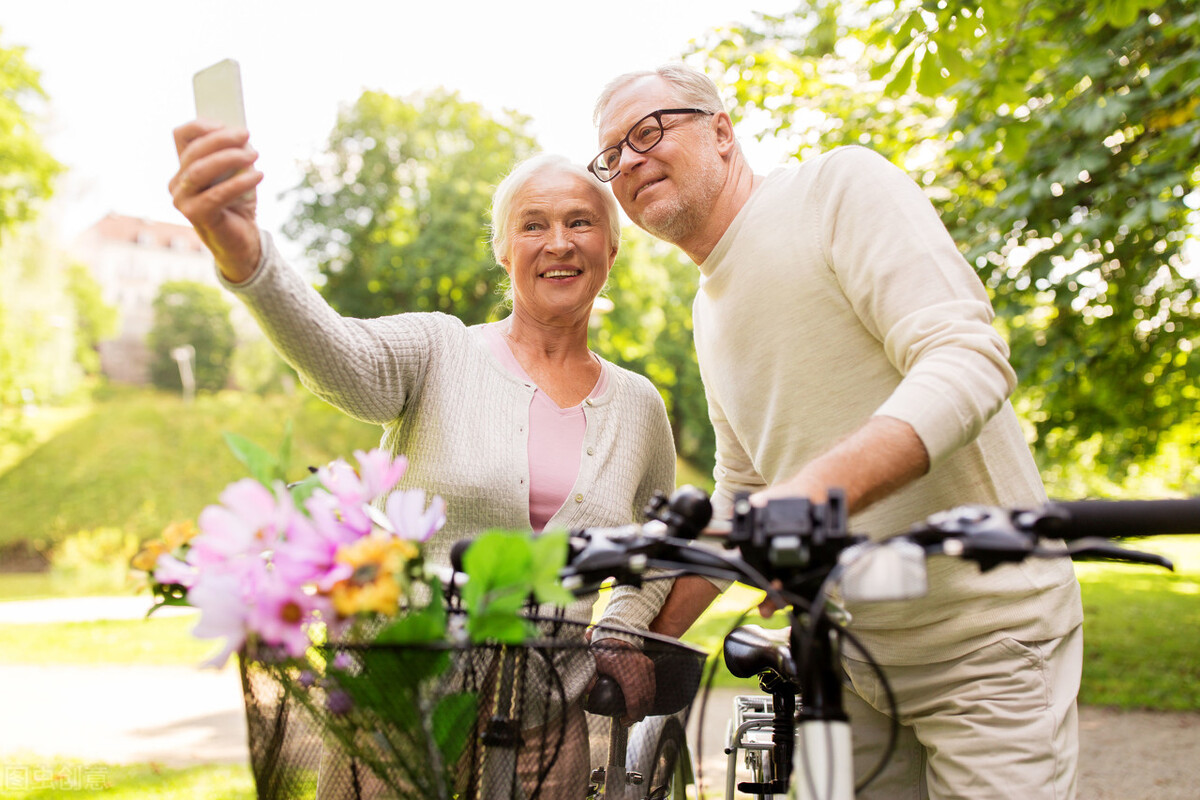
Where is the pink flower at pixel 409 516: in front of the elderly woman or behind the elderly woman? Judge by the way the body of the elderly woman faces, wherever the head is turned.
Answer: in front

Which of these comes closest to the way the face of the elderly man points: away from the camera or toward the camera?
toward the camera

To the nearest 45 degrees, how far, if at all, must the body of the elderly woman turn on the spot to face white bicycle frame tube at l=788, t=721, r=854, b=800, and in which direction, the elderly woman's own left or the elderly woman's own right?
0° — they already face it

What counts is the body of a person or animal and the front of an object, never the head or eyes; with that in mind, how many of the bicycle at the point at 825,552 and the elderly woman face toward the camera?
2

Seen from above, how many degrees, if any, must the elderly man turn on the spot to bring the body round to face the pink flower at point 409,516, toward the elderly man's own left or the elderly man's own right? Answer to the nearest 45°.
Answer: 0° — they already face it

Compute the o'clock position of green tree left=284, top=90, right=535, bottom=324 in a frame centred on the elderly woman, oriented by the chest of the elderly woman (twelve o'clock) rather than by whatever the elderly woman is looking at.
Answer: The green tree is roughly at 6 o'clock from the elderly woman.

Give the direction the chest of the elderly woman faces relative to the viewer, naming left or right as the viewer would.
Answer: facing the viewer

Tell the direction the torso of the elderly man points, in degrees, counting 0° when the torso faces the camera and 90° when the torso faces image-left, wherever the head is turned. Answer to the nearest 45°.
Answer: approximately 45°

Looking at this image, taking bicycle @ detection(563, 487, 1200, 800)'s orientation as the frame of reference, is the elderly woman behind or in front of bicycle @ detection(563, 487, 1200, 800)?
behind

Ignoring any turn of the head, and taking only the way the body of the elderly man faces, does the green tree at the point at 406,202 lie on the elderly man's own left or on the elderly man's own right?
on the elderly man's own right

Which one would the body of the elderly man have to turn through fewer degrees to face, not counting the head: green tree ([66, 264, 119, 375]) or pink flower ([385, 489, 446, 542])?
the pink flower

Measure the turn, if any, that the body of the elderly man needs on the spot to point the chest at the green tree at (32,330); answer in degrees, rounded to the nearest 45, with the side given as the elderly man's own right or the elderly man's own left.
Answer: approximately 90° to the elderly man's own right
